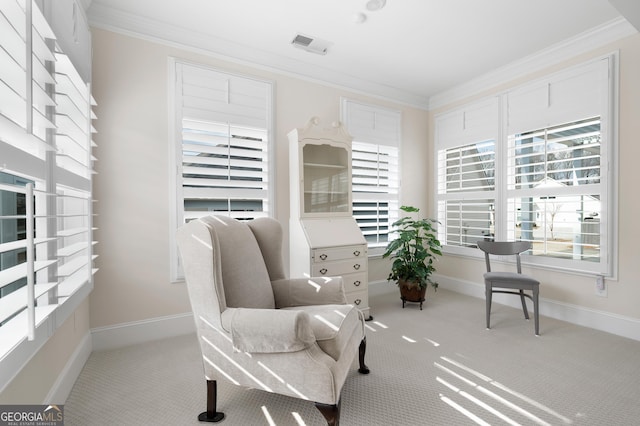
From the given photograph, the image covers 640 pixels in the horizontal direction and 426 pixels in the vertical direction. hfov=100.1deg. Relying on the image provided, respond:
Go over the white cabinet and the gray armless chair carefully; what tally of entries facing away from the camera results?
0

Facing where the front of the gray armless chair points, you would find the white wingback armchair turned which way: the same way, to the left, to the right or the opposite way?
to the left

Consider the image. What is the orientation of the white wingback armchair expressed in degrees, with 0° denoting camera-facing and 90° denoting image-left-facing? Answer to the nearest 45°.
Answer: approximately 315°

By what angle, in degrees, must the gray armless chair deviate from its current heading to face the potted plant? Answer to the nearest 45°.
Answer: approximately 90° to its right

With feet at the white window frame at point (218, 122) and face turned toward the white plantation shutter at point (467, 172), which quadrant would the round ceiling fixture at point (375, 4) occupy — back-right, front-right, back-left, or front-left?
front-right

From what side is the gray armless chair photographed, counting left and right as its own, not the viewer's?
front

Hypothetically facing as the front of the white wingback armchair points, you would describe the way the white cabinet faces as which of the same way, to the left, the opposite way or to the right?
the same way

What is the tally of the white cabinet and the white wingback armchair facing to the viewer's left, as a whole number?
0

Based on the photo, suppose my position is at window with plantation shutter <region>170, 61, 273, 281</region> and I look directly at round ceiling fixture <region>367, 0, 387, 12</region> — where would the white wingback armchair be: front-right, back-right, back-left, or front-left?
front-right

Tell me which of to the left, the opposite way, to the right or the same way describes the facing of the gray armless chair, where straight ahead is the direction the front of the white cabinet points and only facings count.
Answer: to the right

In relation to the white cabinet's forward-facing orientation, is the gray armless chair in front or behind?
in front

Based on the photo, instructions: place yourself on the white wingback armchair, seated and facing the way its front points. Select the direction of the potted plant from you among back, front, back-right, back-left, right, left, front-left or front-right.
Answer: left

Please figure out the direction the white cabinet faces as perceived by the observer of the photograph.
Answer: facing the viewer and to the right of the viewer

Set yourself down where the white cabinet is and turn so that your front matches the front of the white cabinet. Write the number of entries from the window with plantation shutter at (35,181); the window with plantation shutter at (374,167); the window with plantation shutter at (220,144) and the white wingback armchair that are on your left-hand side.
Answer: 1
